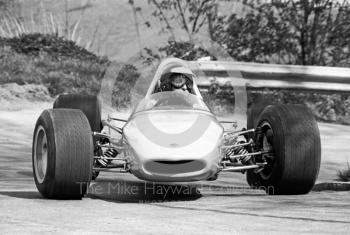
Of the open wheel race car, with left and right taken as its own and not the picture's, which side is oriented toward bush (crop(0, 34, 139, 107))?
back

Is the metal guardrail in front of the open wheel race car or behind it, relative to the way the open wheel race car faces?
behind

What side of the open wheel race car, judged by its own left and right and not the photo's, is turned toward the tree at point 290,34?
back

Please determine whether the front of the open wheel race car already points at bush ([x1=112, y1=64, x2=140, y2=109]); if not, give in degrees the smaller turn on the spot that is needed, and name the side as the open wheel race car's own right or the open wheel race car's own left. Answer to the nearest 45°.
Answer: approximately 180°

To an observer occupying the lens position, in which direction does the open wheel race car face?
facing the viewer
